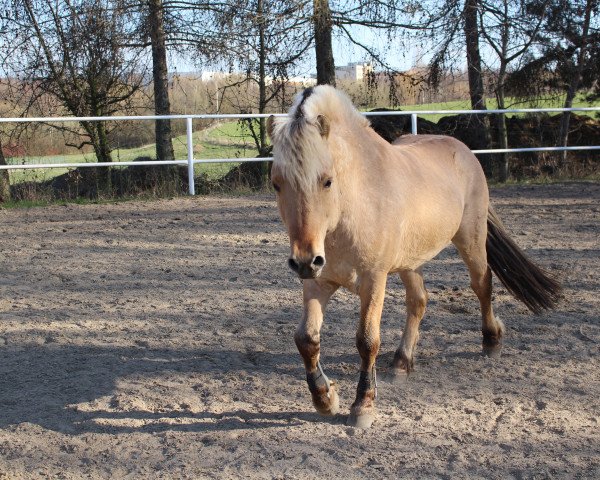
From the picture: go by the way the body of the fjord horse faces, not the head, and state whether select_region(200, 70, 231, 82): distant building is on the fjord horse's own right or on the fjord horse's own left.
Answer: on the fjord horse's own right

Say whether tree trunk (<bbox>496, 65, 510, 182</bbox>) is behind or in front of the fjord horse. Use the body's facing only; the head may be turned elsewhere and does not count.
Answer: behind

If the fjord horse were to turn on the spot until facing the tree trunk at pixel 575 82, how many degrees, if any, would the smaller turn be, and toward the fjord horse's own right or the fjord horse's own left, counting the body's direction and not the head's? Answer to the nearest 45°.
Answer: approximately 135° to the fjord horse's own right

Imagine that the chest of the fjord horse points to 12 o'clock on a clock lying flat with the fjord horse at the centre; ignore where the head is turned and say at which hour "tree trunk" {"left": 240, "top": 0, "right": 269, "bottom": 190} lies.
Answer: The tree trunk is roughly at 4 o'clock from the fjord horse.

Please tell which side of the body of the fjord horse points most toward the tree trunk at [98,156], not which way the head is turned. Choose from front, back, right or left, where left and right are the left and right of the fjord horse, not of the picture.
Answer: right

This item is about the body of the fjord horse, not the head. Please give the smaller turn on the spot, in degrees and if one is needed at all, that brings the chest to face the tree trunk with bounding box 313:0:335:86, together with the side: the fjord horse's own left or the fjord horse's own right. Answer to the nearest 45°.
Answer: approximately 135° to the fjord horse's own right

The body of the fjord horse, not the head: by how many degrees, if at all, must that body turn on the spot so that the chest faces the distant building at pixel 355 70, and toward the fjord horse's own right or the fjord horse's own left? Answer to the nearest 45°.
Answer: approximately 135° to the fjord horse's own right

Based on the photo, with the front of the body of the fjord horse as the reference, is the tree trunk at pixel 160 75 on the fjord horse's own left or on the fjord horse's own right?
on the fjord horse's own right

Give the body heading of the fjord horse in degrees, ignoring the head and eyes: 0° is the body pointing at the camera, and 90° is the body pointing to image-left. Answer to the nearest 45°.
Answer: approximately 45°
